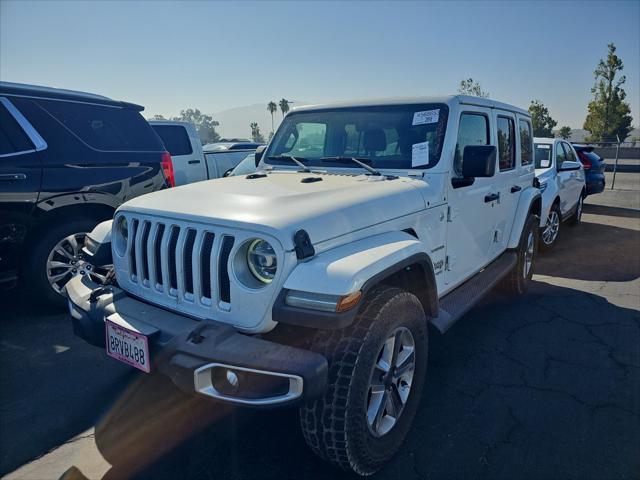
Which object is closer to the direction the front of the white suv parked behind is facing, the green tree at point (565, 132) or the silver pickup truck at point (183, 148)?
the silver pickup truck

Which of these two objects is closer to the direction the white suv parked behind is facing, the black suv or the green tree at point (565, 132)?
the black suv

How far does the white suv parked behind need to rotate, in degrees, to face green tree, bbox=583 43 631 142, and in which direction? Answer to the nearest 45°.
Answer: approximately 135° to its right

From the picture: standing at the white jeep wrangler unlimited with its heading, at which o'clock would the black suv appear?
The black suv is roughly at 3 o'clock from the white jeep wrangler unlimited.

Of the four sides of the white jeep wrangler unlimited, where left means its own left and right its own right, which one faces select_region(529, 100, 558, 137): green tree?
back

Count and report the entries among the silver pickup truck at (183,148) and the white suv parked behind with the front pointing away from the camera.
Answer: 0

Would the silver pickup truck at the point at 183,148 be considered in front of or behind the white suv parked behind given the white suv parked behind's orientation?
in front

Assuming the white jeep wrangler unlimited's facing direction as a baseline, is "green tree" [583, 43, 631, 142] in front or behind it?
behind

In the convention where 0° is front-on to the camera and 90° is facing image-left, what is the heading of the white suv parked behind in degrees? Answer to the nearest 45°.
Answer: approximately 45°

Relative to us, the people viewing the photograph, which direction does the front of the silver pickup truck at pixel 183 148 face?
facing the viewer and to the left of the viewer
